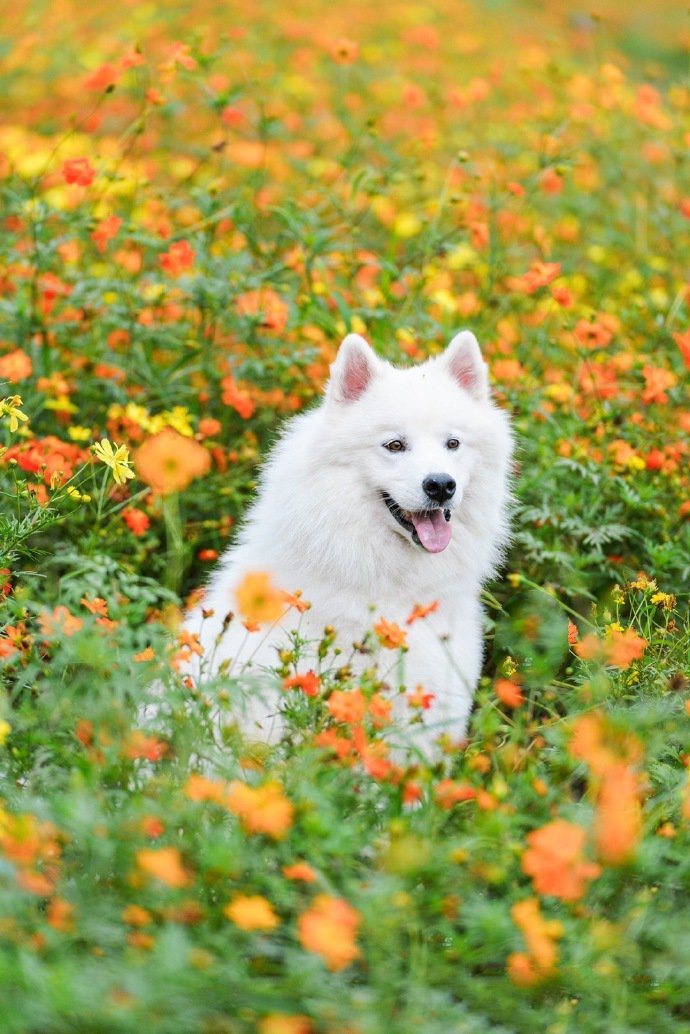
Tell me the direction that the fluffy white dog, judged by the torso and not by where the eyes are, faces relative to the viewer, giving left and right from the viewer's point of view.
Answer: facing the viewer and to the right of the viewer

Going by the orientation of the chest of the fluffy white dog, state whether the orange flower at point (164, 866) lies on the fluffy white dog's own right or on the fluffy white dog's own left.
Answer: on the fluffy white dog's own right

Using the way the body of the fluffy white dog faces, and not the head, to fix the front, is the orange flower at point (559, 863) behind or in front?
in front

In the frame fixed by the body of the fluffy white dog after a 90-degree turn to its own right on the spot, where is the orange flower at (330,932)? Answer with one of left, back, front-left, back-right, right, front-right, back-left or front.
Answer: front-left

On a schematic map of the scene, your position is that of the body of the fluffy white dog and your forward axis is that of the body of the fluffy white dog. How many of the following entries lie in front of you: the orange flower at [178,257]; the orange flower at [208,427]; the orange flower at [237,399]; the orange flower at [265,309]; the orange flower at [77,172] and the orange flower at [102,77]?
0

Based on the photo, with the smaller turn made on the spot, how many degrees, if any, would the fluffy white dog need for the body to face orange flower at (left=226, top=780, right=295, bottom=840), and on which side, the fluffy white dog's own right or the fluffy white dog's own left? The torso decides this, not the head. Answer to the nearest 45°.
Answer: approximately 45° to the fluffy white dog's own right

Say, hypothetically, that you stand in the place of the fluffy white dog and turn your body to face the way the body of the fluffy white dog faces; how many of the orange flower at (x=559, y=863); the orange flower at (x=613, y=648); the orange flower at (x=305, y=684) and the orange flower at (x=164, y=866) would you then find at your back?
0

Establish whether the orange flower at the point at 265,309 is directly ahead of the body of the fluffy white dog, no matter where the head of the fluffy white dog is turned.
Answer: no

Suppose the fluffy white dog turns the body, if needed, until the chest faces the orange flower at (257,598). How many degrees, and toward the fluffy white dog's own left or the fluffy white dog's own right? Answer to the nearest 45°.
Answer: approximately 45° to the fluffy white dog's own right

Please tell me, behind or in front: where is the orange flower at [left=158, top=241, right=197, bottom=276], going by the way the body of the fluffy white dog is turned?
behind

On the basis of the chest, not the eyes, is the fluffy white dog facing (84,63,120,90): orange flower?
no

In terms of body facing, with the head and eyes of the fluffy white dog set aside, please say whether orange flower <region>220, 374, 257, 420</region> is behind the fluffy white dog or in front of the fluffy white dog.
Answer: behind

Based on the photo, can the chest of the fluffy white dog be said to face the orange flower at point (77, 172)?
no

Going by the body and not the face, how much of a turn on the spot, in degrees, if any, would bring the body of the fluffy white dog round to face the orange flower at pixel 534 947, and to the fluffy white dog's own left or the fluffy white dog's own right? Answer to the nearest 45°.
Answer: approximately 45° to the fluffy white dog's own right
